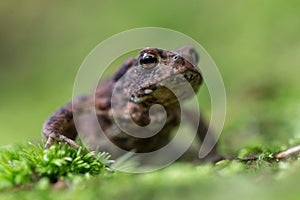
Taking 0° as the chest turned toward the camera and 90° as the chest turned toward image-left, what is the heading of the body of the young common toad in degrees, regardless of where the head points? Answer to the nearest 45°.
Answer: approximately 315°

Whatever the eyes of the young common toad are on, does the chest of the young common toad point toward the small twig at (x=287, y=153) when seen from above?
no
